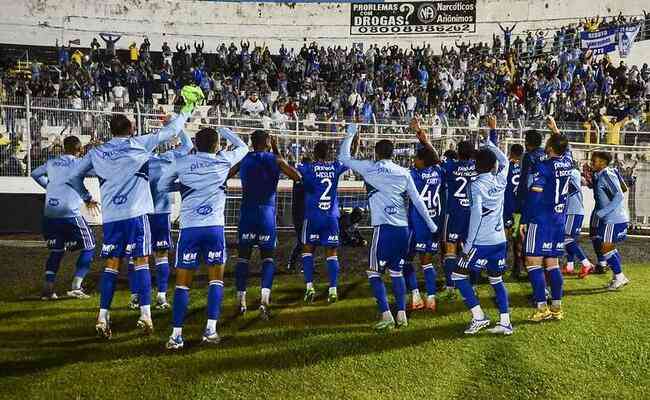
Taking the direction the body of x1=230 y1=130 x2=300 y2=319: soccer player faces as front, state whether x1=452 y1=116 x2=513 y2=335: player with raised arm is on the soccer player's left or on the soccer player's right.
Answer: on the soccer player's right

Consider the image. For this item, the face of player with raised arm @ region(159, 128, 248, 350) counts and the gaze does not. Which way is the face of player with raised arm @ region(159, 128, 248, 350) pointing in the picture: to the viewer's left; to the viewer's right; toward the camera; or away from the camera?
away from the camera

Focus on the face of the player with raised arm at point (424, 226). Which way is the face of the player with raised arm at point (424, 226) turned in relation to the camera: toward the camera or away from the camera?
away from the camera

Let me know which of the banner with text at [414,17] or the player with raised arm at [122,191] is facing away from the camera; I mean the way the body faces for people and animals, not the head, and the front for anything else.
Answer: the player with raised arm

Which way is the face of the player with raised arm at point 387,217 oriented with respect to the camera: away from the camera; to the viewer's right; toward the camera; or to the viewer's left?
away from the camera

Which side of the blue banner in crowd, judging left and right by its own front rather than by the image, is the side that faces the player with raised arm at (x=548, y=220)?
front

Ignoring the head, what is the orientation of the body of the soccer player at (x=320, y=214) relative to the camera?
away from the camera

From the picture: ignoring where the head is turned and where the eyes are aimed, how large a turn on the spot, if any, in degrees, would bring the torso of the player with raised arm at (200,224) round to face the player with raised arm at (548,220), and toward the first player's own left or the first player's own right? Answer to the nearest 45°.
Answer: approximately 90° to the first player's own right

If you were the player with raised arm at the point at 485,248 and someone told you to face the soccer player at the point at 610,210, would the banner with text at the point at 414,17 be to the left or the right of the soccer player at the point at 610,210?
left

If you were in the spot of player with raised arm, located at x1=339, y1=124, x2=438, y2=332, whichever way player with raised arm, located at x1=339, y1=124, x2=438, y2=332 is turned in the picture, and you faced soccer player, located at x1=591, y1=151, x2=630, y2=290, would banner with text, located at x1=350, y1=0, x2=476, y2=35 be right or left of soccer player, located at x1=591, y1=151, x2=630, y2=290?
left

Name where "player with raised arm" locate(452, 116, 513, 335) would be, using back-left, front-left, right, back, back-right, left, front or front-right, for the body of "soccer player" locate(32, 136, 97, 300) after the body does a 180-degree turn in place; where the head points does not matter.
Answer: left

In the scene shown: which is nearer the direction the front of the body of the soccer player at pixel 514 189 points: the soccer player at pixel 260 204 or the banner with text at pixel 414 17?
the banner with text

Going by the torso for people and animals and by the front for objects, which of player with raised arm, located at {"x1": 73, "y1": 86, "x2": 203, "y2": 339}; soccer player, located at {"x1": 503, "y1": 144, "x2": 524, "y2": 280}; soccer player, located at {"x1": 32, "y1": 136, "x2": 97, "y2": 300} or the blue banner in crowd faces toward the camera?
the blue banner in crowd

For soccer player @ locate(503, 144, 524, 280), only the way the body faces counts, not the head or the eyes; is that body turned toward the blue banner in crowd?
yes

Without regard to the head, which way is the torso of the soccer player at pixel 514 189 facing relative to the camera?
away from the camera

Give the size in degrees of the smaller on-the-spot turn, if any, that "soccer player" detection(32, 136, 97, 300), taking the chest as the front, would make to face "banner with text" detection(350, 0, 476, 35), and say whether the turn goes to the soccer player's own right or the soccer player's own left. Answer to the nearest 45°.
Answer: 0° — they already face it

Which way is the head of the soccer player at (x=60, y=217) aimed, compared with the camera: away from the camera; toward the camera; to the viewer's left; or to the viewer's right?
away from the camera

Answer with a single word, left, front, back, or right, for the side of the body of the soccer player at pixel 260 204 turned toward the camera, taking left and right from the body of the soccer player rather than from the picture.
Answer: back

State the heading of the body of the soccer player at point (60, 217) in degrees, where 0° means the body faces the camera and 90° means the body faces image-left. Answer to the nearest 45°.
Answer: approximately 225°

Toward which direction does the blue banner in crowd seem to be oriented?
toward the camera

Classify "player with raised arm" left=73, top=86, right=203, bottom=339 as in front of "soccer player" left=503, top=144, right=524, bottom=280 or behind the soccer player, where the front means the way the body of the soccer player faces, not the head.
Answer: behind

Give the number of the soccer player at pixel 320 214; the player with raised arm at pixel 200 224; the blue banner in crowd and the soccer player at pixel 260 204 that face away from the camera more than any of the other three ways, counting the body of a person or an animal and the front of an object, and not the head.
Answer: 3
